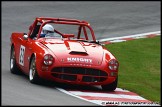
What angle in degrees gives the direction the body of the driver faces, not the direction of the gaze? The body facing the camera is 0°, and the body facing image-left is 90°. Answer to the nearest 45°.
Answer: approximately 315°
